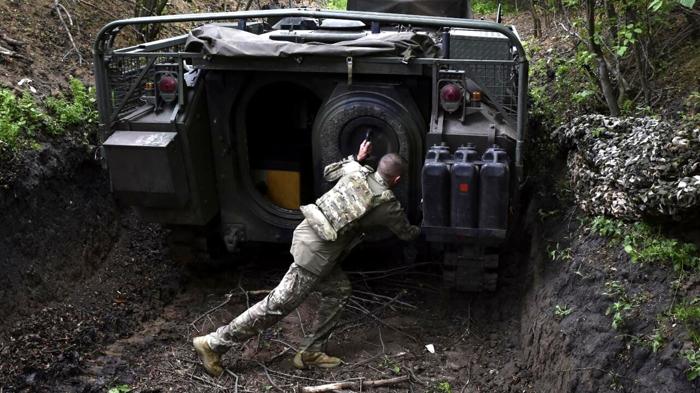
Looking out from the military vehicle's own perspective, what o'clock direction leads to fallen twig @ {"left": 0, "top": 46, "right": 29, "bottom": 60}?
The fallen twig is roughly at 10 o'clock from the military vehicle.

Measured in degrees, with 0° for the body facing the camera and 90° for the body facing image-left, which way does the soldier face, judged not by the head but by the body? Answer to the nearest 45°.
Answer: approximately 225°

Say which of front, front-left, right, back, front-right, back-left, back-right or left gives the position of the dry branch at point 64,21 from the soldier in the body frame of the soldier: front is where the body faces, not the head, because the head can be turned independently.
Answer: left

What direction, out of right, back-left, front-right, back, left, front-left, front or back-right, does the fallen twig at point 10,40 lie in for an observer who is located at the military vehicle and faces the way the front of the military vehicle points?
front-left

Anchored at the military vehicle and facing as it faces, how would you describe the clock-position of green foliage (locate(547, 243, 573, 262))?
The green foliage is roughly at 4 o'clock from the military vehicle.

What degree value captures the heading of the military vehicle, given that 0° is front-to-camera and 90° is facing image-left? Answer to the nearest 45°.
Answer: approximately 180°

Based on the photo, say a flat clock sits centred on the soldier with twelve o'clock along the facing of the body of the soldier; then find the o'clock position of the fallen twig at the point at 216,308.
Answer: The fallen twig is roughly at 9 o'clock from the soldier.

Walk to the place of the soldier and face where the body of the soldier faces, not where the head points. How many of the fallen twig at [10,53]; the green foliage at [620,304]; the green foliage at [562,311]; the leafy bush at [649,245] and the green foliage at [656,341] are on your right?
4

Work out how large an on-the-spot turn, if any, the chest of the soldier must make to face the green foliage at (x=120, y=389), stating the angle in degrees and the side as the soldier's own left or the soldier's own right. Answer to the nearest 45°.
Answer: approximately 135° to the soldier's own left

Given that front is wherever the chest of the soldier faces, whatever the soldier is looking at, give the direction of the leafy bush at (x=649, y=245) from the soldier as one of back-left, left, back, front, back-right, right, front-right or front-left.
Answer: right

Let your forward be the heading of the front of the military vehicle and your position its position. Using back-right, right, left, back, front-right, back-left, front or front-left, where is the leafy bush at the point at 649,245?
back-right
